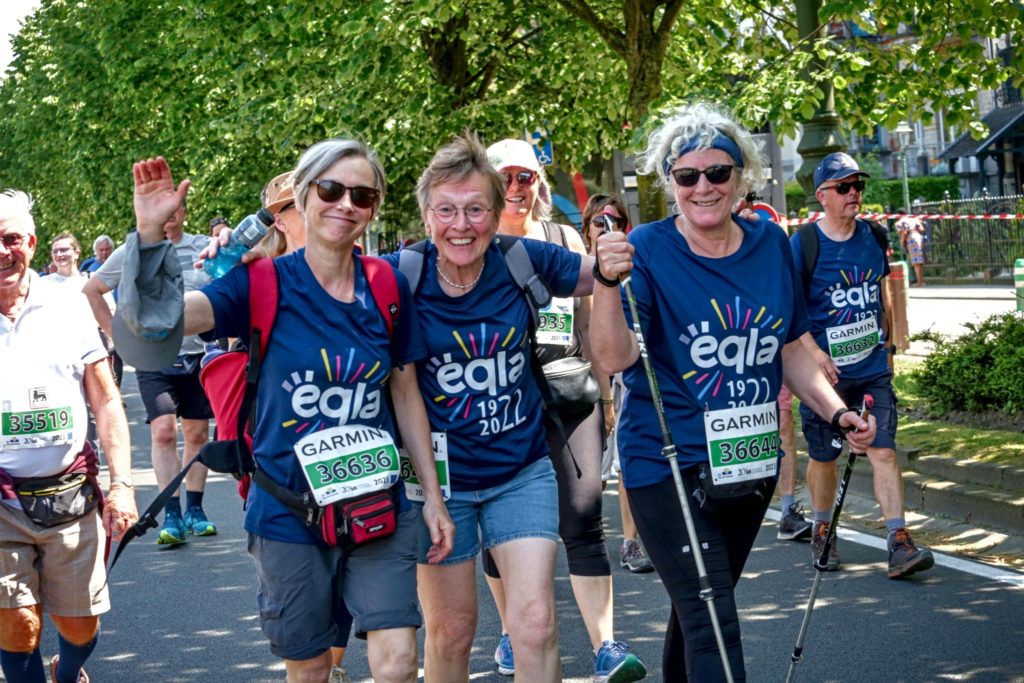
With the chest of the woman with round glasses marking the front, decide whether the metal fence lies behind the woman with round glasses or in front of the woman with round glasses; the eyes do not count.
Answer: behind

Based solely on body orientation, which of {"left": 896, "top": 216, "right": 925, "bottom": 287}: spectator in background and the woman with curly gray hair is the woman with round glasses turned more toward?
the woman with curly gray hair

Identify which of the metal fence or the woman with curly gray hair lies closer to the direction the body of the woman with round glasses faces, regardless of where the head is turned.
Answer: the woman with curly gray hair

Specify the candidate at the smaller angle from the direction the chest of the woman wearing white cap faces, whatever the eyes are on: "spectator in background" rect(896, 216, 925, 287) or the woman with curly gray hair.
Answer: the woman with curly gray hair

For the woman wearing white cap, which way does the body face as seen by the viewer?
toward the camera

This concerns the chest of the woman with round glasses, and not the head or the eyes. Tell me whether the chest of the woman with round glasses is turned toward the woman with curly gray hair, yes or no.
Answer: no

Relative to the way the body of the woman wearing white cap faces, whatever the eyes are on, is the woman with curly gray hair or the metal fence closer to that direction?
the woman with curly gray hair

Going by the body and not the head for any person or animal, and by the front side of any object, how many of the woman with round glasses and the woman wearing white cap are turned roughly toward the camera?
2

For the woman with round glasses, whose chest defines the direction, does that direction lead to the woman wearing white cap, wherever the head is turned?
no

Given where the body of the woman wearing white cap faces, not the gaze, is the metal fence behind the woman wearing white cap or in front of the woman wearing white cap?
behind

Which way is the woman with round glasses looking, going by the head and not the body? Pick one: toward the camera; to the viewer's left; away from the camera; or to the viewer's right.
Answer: toward the camera

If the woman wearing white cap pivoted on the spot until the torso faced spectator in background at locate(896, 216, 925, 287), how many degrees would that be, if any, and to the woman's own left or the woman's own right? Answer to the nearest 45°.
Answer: approximately 180°

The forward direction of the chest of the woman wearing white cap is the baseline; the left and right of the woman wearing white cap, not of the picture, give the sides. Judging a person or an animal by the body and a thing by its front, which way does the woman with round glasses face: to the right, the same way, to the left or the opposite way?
the same way

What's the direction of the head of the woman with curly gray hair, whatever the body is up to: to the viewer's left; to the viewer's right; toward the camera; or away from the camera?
toward the camera

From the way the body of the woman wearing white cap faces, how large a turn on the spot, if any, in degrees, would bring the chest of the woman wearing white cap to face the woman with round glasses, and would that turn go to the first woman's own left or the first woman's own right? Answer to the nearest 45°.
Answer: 0° — they already face them
